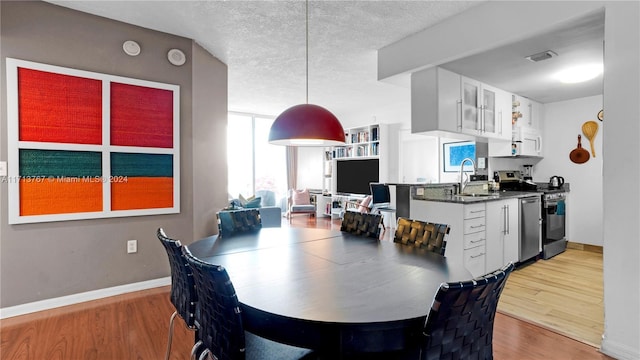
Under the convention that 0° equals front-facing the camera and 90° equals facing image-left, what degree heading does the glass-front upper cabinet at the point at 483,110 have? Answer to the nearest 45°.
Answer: approximately 315°

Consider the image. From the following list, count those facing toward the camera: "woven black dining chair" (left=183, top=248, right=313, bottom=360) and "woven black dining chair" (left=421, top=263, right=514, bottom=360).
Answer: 0

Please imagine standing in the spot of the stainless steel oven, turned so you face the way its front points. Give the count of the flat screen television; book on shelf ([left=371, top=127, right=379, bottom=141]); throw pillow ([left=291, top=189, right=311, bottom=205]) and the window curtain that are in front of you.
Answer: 0

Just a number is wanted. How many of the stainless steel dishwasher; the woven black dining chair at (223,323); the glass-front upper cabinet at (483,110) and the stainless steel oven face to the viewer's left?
0

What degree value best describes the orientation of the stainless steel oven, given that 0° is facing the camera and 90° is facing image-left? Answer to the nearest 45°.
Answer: approximately 315°

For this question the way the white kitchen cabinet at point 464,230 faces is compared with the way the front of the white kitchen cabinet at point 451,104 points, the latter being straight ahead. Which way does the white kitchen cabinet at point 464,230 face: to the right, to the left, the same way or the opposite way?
the same way

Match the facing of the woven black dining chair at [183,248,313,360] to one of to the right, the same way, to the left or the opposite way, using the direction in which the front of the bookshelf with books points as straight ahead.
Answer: the opposite way

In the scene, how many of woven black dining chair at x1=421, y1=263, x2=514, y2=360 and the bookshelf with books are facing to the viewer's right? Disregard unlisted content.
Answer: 0

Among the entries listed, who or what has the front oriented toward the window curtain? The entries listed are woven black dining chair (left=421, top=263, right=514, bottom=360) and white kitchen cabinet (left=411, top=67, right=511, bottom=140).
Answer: the woven black dining chair

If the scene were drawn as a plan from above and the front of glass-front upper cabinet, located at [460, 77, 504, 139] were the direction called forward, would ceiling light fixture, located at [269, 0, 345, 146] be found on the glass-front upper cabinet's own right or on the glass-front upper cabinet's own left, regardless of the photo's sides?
on the glass-front upper cabinet's own right

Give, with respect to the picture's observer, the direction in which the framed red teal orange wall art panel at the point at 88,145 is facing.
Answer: facing the viewer and to the right of the viewer

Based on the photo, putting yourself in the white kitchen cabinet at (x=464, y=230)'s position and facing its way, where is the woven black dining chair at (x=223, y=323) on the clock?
The woven black dining chair is roughly at 2 o'clock from the white kitchen cabinet.

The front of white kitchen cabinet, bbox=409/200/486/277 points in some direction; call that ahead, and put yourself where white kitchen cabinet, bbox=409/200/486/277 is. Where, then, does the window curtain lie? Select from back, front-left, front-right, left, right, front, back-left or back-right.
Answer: back

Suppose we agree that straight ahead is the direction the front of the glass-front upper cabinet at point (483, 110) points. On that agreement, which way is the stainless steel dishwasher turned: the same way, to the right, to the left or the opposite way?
the same way

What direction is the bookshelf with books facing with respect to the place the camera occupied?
facing the viewer and to the left of the viewer

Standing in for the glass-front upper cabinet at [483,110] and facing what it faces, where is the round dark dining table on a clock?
The round dark dining table is roughly at 2 o'clock from the glass-front upper cabinet.

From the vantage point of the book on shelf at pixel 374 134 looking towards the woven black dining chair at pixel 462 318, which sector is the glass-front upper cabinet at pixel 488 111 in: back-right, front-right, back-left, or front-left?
front-left

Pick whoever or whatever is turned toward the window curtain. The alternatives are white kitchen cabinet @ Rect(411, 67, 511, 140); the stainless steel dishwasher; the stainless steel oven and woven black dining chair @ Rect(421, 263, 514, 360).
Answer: the woven black dining chair

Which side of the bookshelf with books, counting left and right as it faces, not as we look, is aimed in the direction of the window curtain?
right
